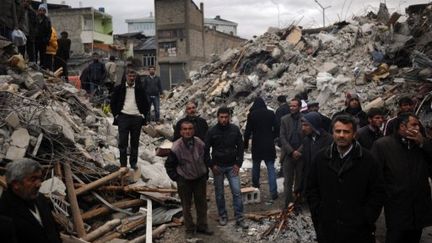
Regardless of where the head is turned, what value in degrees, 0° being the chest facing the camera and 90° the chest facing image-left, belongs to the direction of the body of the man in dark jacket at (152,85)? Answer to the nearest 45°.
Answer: approximately 0°

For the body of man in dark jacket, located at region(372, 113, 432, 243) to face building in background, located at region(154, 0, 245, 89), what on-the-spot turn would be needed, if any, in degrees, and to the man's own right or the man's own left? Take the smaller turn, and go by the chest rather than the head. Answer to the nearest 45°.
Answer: approximately 180°

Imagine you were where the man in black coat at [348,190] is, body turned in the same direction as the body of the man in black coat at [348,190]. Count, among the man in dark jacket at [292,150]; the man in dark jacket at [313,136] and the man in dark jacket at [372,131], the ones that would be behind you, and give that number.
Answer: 3

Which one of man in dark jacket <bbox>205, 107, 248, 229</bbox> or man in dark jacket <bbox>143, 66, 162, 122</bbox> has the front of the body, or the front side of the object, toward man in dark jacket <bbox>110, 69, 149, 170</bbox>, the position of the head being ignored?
man in dark jacket <bbox>143, 66, 162, 122</bbox>
